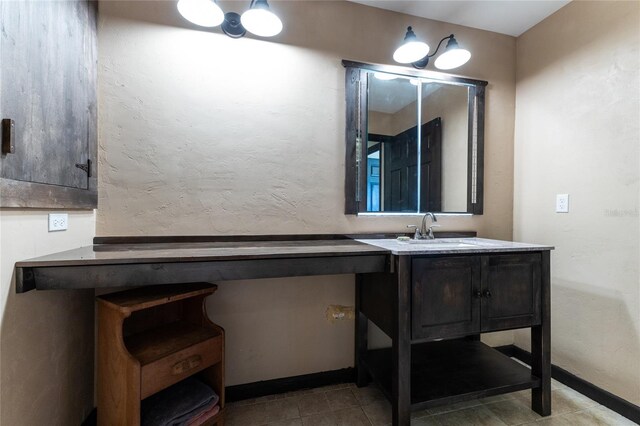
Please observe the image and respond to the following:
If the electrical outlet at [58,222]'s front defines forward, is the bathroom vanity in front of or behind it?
in front

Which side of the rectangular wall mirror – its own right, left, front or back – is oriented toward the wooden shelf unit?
right

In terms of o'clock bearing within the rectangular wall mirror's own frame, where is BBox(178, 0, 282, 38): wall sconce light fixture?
The wall sconce light fixture is roughly at 3 o'clock from the rectangular wall mirror.

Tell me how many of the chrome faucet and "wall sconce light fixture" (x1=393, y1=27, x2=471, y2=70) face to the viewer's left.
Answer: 0

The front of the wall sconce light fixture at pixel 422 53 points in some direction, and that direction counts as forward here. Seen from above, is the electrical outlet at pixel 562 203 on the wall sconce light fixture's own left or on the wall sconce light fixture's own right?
on the wall sconce light fixture's own left

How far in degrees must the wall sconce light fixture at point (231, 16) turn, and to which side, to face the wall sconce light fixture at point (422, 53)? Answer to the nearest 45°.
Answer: approximately 90° to its left

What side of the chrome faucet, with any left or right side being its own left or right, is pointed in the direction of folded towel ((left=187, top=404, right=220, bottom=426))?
right

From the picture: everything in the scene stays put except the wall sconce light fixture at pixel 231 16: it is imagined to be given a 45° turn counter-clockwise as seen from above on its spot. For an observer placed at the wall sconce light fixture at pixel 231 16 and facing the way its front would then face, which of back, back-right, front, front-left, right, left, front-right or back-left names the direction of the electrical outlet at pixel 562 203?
front-left

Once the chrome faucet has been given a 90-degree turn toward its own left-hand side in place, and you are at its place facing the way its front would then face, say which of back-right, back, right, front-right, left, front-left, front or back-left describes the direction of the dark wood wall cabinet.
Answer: back

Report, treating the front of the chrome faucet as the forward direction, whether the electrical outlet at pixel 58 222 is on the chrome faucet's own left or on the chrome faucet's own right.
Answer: on the chrome faucet's own right

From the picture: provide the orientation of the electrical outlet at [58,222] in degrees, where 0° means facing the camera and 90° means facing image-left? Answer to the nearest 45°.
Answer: approximately 315°

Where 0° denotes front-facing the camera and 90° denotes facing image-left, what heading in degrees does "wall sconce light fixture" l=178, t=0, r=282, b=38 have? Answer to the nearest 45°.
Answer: approximately 0°

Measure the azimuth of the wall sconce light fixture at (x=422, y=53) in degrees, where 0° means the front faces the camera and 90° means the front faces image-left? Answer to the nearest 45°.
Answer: approximately 315°
